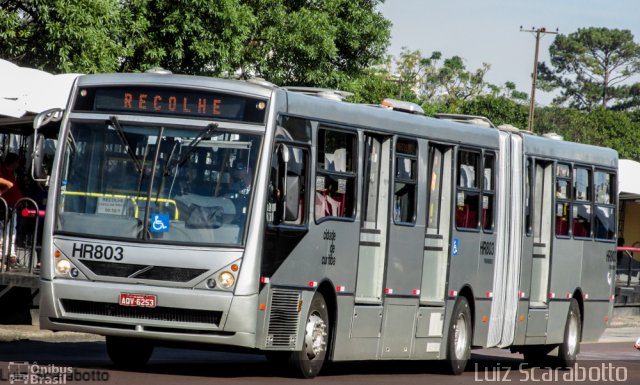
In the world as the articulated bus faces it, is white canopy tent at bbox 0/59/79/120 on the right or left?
on its right

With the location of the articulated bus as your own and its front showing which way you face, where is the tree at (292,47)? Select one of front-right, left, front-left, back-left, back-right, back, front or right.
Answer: back-right

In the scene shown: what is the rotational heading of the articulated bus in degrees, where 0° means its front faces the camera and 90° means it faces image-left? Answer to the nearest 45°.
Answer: approximately 45°

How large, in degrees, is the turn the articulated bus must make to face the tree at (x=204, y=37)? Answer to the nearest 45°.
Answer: approximately 135° to its right

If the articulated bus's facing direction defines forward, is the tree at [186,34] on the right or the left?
on its right

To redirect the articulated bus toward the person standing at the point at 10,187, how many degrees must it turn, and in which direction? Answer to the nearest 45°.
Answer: approximately 90° to its right

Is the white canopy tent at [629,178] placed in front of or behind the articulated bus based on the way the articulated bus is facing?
behind
